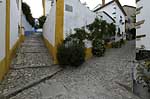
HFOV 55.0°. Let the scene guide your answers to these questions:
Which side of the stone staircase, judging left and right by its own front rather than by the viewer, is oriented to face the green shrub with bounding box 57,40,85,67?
left

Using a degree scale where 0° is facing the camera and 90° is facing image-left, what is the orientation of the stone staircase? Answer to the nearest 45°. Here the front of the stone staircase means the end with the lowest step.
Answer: approximately 0°

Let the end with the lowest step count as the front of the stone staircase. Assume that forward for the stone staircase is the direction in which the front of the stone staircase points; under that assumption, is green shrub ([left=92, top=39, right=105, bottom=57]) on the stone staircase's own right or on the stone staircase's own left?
on the stone staircase's own left

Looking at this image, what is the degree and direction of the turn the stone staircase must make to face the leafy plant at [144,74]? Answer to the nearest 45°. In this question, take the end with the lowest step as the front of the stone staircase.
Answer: approximately 45° to its left

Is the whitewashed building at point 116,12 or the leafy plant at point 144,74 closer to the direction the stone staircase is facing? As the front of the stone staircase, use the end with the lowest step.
the leafy plant

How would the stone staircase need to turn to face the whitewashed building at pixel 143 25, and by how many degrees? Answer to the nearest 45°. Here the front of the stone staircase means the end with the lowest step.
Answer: approximately 45° to its left
